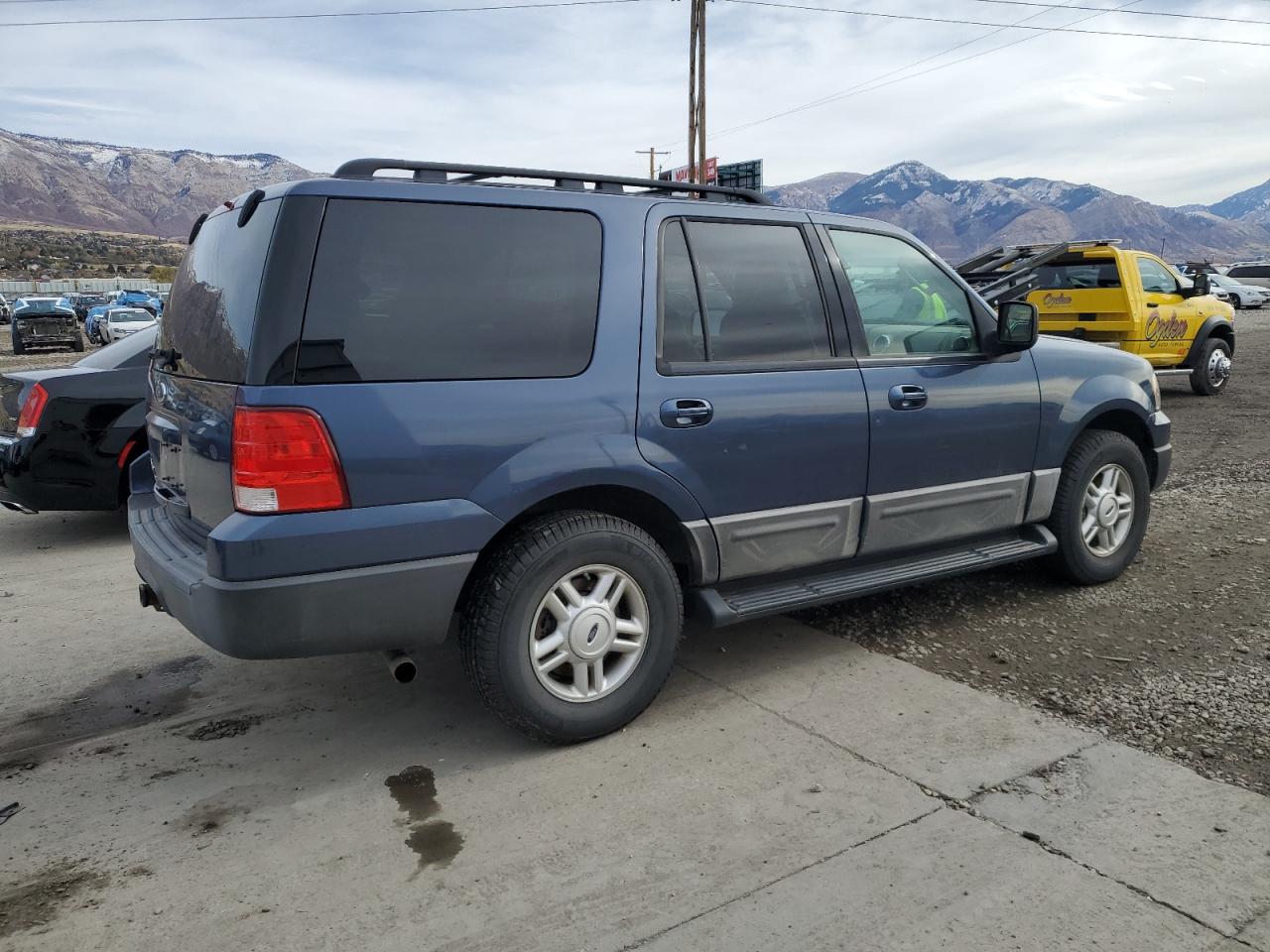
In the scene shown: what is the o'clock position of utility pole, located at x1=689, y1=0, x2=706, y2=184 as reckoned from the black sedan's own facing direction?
The utility pole is roughly at 12 o'clock from the black sedan.

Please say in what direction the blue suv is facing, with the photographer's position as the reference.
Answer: facing away from the viewer and to the right of the viewer

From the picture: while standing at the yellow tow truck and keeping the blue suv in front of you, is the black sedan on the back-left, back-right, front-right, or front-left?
front-right

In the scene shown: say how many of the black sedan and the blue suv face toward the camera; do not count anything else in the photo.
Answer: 0

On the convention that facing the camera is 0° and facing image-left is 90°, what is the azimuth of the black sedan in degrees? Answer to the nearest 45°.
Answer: approximately 225°

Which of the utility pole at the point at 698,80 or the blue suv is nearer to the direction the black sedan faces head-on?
the utility pole

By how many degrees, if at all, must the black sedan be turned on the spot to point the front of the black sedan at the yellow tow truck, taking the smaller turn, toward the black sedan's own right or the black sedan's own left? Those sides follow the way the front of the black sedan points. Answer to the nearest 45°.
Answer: approximately 45° to the black sedan's own right

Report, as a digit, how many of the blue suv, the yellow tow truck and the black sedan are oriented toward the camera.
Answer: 0

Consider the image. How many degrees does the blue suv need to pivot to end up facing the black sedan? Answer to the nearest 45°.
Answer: approximately 90° to its left

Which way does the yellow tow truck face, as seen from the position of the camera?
facing away from the viewer and to the right of the viewer

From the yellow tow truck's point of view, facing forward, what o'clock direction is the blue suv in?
The blue suv is roughly at 5 o'clock from the yellow tow truck.

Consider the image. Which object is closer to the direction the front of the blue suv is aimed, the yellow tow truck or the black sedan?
the yellow tow truck

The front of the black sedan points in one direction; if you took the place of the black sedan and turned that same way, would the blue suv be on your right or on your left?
on your right

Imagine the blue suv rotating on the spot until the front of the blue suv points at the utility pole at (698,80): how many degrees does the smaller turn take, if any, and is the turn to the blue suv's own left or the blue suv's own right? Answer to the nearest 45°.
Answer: approximately 45° to the blue suv's own left

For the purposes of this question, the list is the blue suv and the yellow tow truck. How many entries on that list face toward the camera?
0
